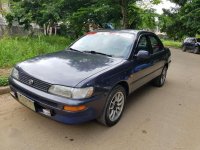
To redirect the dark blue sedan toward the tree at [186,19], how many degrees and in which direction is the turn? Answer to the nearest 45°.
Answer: approximately 180°

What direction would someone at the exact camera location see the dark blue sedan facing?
facing the viewer and to the left of the viewer

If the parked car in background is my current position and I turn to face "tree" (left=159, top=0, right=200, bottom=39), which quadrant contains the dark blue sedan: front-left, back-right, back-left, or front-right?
back-left

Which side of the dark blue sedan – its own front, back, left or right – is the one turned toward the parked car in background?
back
